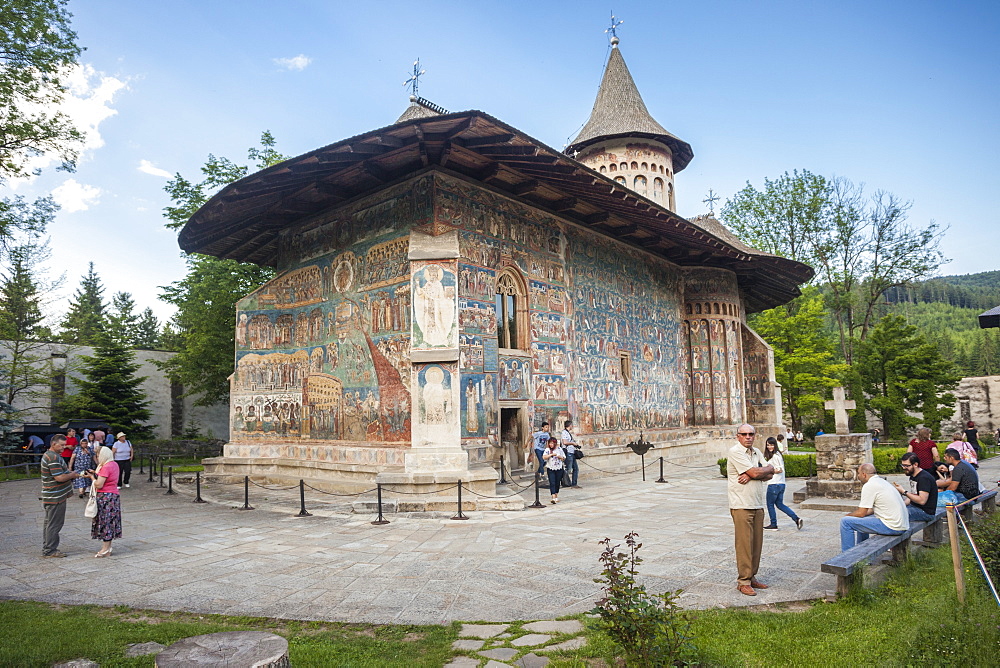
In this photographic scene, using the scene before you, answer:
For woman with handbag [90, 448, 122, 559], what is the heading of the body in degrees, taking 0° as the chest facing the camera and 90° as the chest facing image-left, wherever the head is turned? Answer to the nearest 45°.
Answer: approximately 90°

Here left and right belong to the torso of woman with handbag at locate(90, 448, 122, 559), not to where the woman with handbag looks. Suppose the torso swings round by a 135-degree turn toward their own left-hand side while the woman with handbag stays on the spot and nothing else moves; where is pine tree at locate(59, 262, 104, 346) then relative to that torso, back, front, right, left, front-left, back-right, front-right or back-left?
back-left

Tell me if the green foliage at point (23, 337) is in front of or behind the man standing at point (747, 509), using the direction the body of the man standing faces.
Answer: behind

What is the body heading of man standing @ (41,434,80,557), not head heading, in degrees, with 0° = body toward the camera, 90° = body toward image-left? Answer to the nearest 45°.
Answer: approximately 270°

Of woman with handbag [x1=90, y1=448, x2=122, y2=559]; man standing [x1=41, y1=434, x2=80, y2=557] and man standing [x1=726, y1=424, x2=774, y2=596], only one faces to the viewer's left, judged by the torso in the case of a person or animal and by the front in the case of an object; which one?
the woman with handbag

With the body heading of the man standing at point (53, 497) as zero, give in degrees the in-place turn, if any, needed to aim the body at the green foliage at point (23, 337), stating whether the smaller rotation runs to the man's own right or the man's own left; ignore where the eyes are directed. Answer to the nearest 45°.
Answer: approximately 90° to the man's own left

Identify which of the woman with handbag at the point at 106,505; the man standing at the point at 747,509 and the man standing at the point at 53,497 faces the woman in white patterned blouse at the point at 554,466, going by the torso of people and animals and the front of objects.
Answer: the man standing at the point at 53,497

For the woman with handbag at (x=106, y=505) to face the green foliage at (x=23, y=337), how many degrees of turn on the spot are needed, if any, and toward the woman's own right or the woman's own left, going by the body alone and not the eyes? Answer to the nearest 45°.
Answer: approximately 90° to the woman's own right

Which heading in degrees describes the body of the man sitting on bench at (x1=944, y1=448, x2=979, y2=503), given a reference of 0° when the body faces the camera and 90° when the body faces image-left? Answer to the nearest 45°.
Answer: approximately 90°
